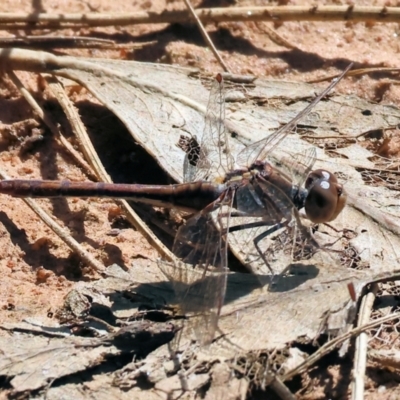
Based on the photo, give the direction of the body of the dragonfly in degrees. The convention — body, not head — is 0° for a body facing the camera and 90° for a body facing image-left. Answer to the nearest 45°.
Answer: approximately 270°

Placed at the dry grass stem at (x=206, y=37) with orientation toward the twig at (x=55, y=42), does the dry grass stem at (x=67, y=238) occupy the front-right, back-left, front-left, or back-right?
front-left

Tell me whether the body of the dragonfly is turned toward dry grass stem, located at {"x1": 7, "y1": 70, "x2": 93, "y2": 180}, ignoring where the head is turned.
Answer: no
